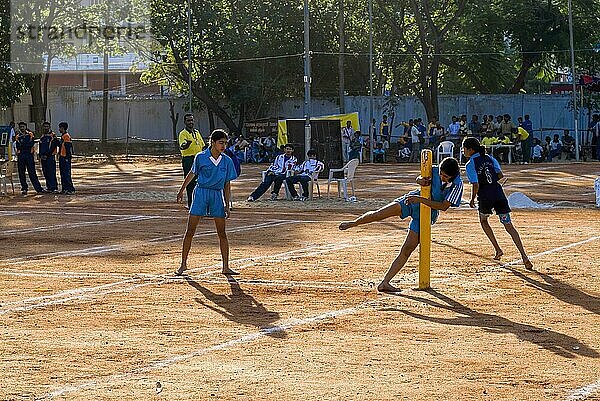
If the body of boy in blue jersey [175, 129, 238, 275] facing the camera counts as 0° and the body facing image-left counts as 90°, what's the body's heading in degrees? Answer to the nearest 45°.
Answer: approximately 0°

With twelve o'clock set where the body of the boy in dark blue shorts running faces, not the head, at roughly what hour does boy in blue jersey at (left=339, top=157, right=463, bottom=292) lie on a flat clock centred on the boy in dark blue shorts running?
The boy in blue jersey is roughly at 8 o'clock from the boy in dark blue shorts running.

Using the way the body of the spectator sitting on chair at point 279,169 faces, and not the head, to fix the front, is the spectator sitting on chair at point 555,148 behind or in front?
behind

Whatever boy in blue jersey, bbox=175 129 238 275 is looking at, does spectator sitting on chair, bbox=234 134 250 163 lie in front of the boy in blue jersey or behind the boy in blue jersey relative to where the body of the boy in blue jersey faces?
behind

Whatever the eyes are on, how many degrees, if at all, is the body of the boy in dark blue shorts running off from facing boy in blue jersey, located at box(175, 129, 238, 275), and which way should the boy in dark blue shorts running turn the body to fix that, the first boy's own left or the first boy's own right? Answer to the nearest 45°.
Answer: approximately 90° to the first boy's own left

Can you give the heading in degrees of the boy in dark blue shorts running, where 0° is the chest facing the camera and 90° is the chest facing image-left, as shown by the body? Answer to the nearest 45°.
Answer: approximately 135°

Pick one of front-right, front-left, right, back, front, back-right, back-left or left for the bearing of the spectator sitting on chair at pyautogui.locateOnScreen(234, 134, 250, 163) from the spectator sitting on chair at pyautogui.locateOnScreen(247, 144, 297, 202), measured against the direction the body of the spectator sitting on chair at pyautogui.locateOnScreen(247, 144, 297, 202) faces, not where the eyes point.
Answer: back-right

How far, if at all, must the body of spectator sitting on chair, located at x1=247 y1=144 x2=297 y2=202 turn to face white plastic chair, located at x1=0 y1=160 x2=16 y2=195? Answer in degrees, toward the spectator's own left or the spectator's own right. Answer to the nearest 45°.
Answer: approximately 90° to the spectator's own right

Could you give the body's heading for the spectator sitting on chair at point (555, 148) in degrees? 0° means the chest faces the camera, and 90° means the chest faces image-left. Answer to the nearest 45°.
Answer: approximately 45°

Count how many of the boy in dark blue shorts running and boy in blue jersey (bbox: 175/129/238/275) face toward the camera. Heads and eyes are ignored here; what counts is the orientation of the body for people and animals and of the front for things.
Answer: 1

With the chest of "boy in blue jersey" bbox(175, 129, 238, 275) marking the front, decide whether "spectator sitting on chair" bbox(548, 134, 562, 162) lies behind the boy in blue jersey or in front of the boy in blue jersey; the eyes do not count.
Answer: behind
